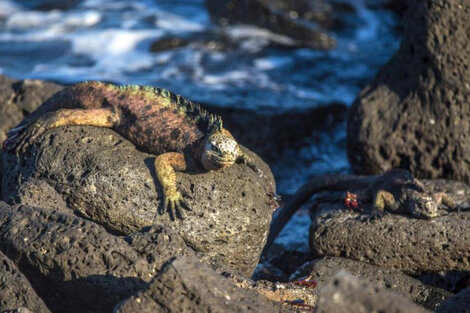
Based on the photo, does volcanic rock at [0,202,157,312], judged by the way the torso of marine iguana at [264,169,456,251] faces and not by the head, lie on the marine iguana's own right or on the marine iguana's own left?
on the marine iguana's own right

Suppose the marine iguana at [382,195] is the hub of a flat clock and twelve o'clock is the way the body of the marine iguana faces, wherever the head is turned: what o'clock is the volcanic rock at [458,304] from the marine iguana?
The volcanic rock is roughly at 1 o'clock from the marine iguana.

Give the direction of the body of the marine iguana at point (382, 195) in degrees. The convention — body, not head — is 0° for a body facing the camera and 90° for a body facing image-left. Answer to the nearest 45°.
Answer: approximately 315°

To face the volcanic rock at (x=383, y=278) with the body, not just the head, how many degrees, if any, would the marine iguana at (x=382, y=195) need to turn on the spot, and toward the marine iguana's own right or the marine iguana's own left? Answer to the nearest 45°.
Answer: approximately 45° to the marine iguana's own right

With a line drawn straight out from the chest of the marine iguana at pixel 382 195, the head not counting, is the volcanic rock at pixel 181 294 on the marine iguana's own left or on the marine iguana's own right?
on the marine iguana's own right

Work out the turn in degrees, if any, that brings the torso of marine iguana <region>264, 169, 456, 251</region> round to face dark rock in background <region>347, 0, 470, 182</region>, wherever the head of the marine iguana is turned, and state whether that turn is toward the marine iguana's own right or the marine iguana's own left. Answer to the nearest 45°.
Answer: approximately 135° to the marine iguana's own left

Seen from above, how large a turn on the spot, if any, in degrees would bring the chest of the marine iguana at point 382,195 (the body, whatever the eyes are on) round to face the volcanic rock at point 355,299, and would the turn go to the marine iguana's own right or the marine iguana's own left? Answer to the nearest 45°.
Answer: approximately 45° to the marine iguana's own right
